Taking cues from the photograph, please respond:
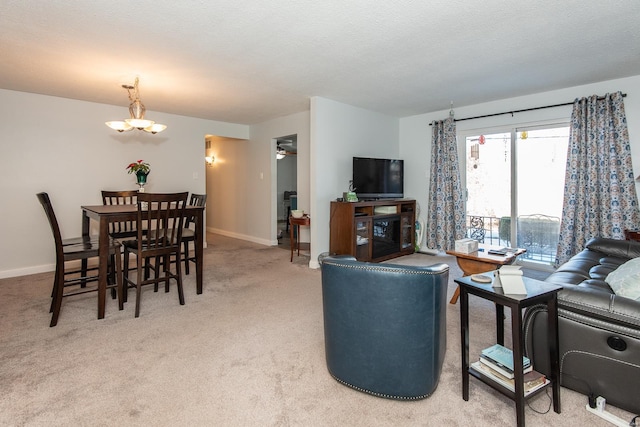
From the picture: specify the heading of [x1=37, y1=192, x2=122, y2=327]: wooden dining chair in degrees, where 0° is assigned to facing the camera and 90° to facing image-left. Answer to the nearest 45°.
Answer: approximately 270°

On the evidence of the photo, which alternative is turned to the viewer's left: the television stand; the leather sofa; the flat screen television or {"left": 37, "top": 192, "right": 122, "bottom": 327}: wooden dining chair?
the leather sofa

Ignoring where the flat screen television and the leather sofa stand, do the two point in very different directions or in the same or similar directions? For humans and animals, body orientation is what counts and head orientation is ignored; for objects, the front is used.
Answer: very different directions

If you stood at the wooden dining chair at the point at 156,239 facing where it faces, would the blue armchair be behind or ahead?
behind

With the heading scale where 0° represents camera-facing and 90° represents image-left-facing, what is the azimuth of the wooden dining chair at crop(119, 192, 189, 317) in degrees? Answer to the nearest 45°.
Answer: approximately 135°

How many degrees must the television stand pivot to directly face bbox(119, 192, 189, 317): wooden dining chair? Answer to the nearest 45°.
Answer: approximately 90° to its right

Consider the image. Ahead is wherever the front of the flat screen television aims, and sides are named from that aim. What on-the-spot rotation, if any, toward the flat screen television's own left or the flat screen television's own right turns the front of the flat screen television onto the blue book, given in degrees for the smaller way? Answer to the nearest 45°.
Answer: approximately 45° to the flat screen television's own right

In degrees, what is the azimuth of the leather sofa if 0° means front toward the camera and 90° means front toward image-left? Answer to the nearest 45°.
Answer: approximately 90°

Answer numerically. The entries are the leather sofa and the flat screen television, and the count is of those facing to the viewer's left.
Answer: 1

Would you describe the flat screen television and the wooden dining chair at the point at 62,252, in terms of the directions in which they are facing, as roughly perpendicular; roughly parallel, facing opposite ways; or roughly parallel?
roughly perpendicular

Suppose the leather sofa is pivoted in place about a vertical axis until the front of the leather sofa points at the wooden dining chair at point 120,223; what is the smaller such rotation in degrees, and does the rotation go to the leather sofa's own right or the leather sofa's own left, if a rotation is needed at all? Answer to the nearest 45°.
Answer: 0° — it already faces it

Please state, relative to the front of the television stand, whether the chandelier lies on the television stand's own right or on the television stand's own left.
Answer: on the television stand's own right
